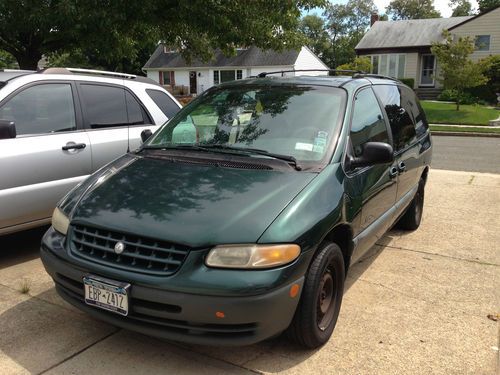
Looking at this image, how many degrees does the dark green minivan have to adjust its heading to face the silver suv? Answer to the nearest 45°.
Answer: approximately 90° to its right

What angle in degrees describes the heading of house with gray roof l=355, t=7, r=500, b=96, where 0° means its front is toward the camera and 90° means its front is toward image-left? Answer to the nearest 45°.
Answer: approximately 0°

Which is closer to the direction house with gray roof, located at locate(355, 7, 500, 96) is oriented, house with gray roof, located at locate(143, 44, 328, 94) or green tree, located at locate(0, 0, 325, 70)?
the green tree

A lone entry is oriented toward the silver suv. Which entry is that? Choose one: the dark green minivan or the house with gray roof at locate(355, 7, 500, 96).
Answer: the house with gray roof

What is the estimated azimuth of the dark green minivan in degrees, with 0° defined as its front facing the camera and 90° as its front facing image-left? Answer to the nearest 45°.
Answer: approximately 45°

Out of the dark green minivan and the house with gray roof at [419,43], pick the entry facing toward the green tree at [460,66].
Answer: the house with gray roof

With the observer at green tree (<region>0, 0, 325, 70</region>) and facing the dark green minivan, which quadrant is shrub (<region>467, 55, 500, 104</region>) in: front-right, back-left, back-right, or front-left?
back-left

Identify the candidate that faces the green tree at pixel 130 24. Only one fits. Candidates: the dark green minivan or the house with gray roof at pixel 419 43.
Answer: the house with gray roof

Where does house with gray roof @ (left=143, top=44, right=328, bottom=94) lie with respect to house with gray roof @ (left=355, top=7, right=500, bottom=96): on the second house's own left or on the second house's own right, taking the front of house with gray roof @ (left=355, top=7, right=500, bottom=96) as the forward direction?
on the second house's own right

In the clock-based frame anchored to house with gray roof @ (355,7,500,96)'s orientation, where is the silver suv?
The silver suv is roughly at 12 o'clock from the house with gray roof.

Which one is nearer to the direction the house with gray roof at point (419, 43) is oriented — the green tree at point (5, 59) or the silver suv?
the silver suv

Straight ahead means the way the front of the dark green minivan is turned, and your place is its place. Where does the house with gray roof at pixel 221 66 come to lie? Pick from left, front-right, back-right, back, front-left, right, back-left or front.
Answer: back-right

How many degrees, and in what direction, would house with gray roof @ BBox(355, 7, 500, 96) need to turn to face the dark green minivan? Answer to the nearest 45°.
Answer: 0° — it already faces it
